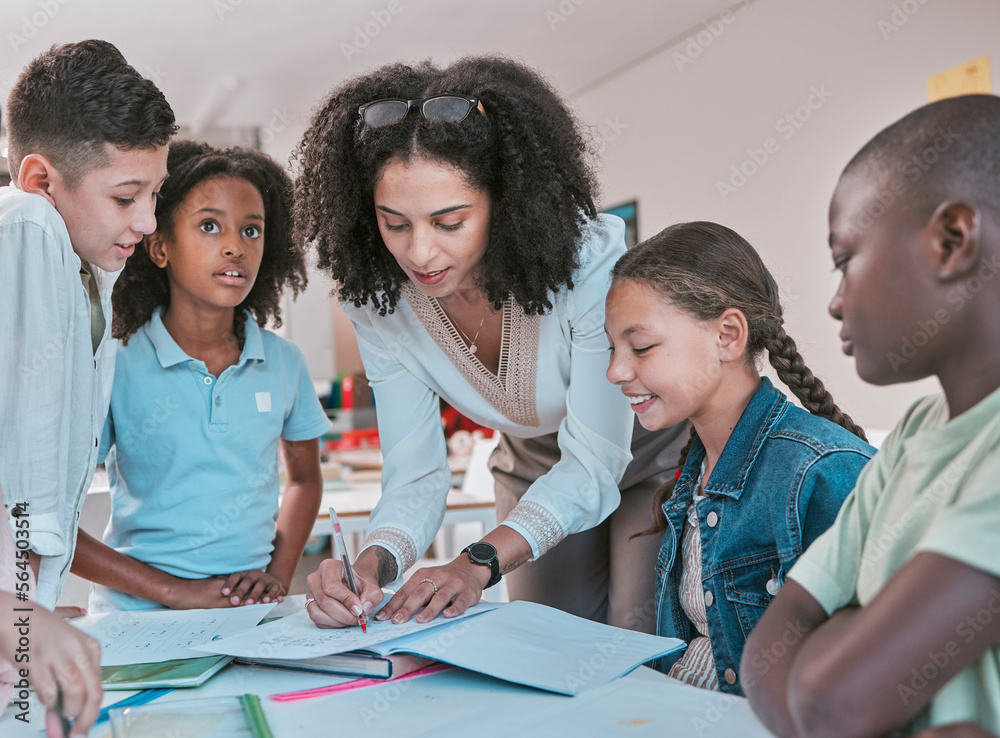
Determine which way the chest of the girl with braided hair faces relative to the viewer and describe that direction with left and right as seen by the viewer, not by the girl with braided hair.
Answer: facing the viewer and to the left of the viewer

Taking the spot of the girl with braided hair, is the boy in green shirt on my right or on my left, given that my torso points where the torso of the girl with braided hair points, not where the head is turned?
on my left

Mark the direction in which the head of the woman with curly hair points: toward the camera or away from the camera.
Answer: toward the camera

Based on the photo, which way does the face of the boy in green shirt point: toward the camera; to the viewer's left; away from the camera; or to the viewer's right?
to the viewer's left
